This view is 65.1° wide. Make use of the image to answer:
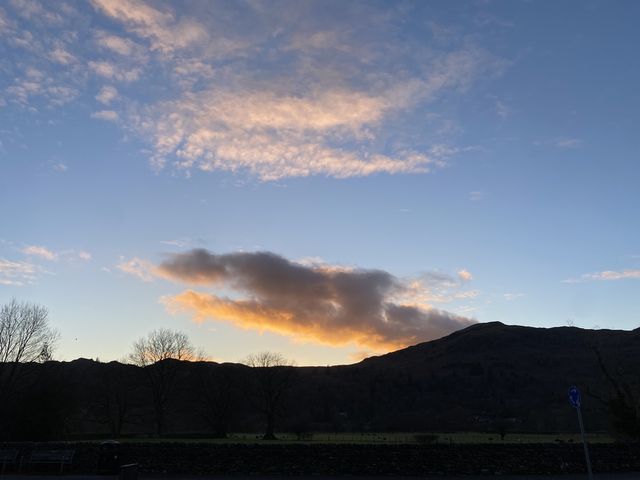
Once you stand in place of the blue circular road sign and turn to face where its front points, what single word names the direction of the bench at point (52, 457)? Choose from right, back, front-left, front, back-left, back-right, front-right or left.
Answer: front-right

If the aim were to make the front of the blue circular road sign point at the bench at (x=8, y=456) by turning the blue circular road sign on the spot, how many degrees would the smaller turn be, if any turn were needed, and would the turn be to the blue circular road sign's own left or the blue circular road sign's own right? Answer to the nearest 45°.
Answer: approximately 45° to the blue circular road sign's own right

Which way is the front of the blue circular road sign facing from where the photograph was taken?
facing the viewer and to the left of the viewer

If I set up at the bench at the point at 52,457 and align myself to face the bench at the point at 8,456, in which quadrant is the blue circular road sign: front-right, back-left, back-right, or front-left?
back-left
